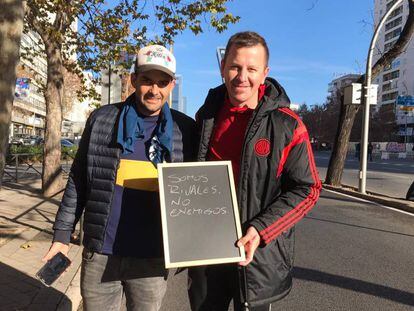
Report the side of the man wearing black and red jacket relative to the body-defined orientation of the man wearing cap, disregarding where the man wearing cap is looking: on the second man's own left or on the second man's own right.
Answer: on the second man's own left

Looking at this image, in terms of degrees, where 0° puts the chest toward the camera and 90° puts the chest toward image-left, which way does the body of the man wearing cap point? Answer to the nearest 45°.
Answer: approximately 0°

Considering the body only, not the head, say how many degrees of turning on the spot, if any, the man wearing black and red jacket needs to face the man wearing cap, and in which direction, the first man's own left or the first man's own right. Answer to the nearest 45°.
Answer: approximately 45° to the first man's own right

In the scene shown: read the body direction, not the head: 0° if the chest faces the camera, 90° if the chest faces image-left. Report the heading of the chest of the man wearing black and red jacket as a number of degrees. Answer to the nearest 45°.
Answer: approximately 45°
